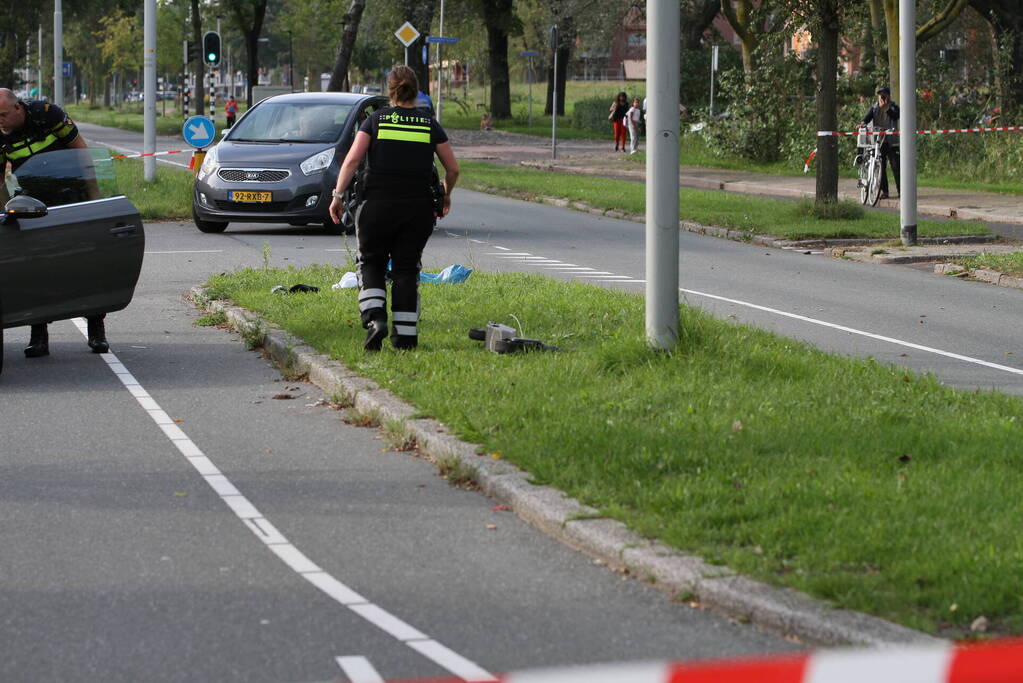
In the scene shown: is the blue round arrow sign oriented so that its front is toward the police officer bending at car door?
yes

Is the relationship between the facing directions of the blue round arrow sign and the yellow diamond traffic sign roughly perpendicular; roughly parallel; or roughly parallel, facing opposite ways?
roughly parallel

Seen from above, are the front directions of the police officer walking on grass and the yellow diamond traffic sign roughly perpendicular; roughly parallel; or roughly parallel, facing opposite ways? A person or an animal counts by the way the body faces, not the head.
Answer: roughly parallel, facing opposite ways

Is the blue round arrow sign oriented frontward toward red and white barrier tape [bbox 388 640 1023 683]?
yes

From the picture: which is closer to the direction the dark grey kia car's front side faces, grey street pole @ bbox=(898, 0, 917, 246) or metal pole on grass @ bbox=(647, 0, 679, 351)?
the metal pole on grass

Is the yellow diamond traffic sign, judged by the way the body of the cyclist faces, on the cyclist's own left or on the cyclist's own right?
on the cyclist's own right

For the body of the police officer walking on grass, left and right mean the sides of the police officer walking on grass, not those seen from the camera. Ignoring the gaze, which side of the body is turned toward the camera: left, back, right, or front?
back

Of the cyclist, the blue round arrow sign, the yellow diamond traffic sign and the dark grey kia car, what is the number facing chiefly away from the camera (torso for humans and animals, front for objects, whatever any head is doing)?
0

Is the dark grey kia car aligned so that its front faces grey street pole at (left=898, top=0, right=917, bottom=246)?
no

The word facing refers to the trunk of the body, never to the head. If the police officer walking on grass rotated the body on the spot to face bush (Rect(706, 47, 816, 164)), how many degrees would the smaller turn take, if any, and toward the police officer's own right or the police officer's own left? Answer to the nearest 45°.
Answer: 0° — they already face it

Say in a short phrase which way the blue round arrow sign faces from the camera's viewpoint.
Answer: facing the viewer

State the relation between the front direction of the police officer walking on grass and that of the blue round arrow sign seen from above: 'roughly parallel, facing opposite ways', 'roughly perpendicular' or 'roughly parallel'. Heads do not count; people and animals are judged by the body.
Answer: roughly parallel, facing opposite ways

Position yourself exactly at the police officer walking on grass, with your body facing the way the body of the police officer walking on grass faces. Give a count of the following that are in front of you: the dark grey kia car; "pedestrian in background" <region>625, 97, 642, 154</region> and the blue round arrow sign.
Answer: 3

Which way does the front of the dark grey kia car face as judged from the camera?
facing the viewer and to the left of the viewer
